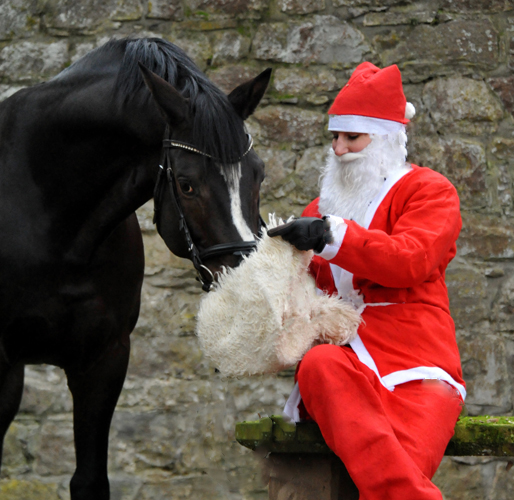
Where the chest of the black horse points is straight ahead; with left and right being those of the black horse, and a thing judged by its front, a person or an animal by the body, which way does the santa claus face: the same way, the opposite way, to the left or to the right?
to the right

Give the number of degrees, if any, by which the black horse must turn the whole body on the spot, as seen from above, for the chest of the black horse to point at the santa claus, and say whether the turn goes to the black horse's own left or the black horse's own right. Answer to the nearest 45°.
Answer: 0° — it already faces them

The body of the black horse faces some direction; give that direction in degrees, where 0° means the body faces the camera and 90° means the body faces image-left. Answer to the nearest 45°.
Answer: approximately 315°
